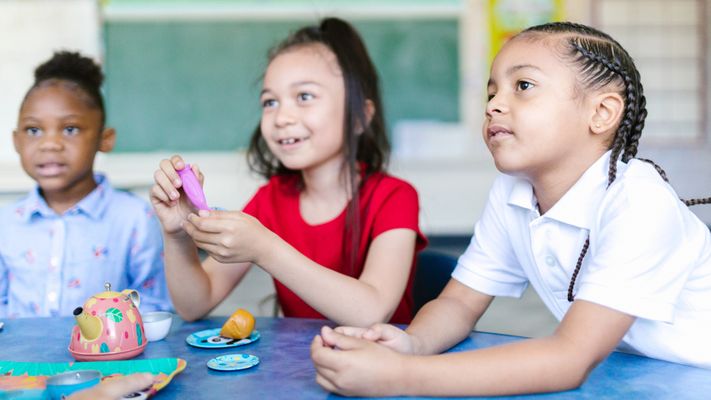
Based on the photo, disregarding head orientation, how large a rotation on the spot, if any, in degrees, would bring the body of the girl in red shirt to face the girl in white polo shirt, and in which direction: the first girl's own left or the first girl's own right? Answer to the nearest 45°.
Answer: approximately 90° to the first girl's own left

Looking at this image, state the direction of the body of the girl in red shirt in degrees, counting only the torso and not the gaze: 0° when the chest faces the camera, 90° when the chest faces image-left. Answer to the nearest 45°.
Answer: approximately 45°

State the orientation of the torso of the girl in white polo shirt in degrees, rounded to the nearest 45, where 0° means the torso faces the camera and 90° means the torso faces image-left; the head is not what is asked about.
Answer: approximately 45°

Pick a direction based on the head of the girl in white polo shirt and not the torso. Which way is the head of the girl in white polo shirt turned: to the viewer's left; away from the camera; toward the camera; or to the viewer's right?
to the viewer's left
